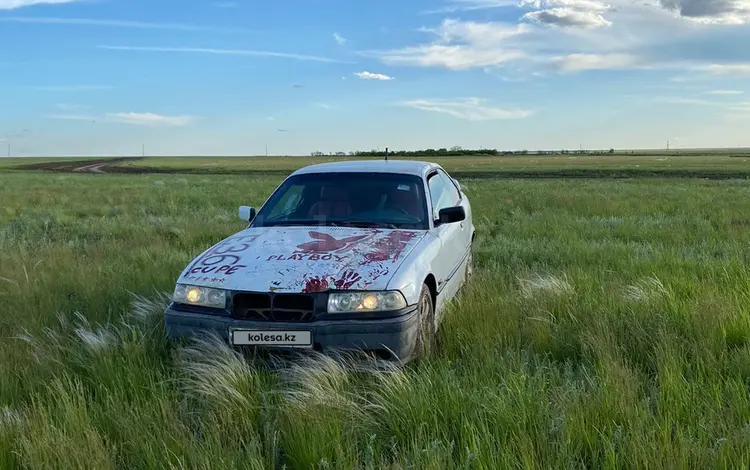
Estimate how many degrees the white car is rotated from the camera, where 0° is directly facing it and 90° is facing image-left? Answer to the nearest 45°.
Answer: approximately 45°
